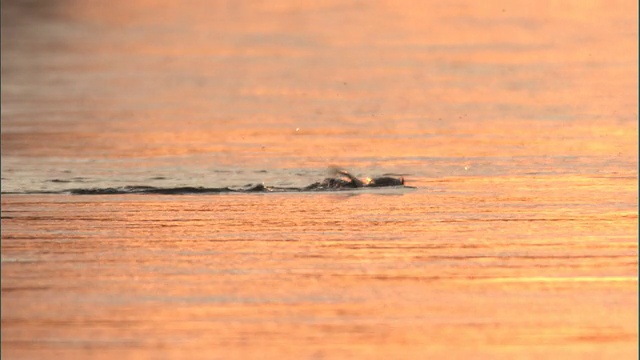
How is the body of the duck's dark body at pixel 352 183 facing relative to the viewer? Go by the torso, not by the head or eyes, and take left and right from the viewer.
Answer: facing to the right of the viewer
